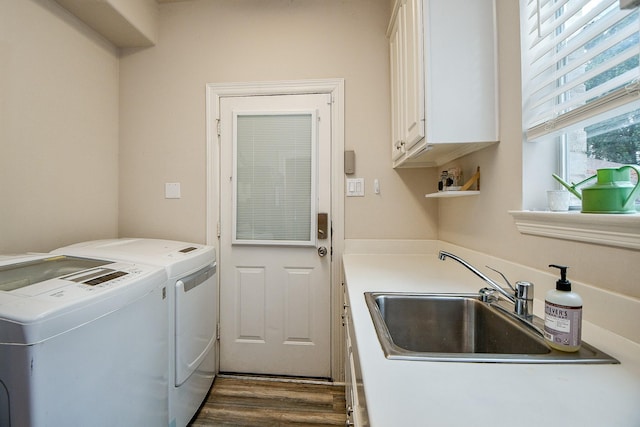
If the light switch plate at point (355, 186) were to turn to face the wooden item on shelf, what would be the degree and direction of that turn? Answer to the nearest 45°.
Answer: approximately 45° to its left

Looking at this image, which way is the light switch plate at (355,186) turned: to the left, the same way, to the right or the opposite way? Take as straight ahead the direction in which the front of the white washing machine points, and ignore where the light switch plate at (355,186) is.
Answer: to the right

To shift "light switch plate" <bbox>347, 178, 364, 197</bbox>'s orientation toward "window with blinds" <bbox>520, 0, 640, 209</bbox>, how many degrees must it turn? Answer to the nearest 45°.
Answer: approximately 45° to its left

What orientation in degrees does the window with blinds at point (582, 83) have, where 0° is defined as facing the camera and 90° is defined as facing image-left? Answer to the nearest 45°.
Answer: approximately 45°

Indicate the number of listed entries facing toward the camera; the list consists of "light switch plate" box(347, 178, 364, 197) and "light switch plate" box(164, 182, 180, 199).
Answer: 2

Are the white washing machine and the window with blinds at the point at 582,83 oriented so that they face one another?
yes
